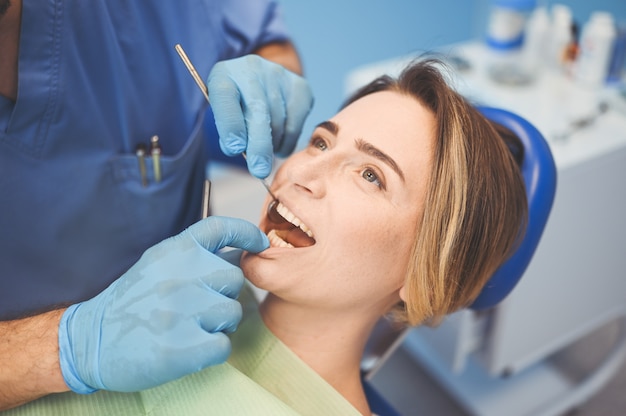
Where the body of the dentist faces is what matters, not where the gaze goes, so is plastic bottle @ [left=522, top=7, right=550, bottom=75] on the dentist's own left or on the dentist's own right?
on the dentist's own left

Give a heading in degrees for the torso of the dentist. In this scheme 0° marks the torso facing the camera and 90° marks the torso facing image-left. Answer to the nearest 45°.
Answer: approximately 315°

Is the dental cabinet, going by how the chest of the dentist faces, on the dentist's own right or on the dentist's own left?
on the dentist's own left

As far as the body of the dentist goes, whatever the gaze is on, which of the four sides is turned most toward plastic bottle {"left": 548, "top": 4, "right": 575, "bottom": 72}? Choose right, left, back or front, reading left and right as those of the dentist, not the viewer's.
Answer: left

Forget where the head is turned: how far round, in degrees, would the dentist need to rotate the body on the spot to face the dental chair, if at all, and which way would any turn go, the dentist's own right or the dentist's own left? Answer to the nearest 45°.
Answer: approximately 45° to the dentist's own left

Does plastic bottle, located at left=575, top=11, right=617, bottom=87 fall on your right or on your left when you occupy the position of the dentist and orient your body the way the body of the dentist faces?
on your left

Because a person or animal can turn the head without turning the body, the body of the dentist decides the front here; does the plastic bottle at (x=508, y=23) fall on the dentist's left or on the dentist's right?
on the dentist's left
